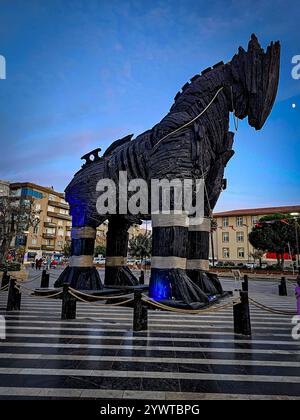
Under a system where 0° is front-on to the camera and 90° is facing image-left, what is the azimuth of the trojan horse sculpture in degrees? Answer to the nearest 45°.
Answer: approximately 315°

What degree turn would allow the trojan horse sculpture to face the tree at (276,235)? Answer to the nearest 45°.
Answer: approximately 90° to its left

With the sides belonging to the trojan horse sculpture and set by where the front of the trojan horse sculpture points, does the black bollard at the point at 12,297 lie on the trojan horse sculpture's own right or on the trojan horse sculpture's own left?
on the trojan horse sculpture's own right
